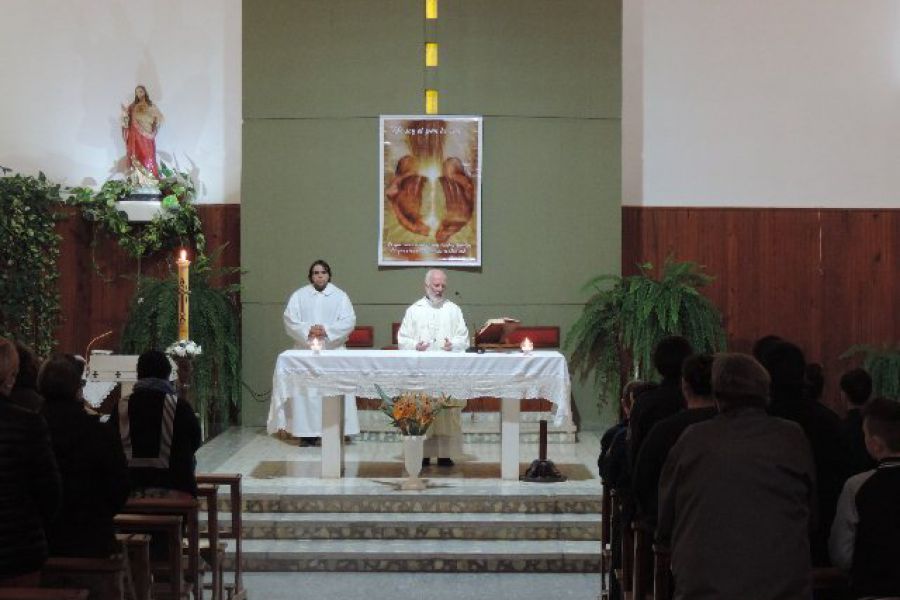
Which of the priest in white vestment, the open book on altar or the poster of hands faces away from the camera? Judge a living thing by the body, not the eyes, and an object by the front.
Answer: the open book on altar

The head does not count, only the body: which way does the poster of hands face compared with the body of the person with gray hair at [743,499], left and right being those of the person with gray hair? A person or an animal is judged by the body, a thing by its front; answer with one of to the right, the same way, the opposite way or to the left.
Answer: the opposite way

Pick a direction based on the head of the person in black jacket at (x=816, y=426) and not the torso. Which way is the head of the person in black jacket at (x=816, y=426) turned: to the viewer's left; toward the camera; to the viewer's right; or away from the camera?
away from the camera

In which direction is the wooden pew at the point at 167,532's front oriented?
away from the camera

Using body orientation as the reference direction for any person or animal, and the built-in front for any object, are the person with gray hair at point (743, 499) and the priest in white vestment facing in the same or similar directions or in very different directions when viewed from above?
very different directions

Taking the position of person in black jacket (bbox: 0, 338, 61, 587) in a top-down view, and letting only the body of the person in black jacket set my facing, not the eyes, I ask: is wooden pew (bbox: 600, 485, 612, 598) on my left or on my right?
on my right

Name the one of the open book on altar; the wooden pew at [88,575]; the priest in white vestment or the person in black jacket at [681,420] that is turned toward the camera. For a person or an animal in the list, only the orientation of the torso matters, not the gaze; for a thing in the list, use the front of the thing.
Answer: the priest in white vestment

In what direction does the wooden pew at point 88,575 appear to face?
away from the camera

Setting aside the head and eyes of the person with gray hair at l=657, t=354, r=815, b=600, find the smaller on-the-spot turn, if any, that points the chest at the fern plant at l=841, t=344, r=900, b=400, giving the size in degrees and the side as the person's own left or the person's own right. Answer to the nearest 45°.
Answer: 0° — they already face it

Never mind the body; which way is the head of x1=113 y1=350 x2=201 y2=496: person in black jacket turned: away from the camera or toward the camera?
away from the camera

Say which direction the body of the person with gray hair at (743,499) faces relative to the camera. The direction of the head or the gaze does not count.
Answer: away from the camera

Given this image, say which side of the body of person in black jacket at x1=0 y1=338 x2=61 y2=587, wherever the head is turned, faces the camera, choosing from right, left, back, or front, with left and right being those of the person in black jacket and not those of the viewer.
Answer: back

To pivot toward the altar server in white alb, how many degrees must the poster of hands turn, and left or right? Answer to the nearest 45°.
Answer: approximately 45° to its right
